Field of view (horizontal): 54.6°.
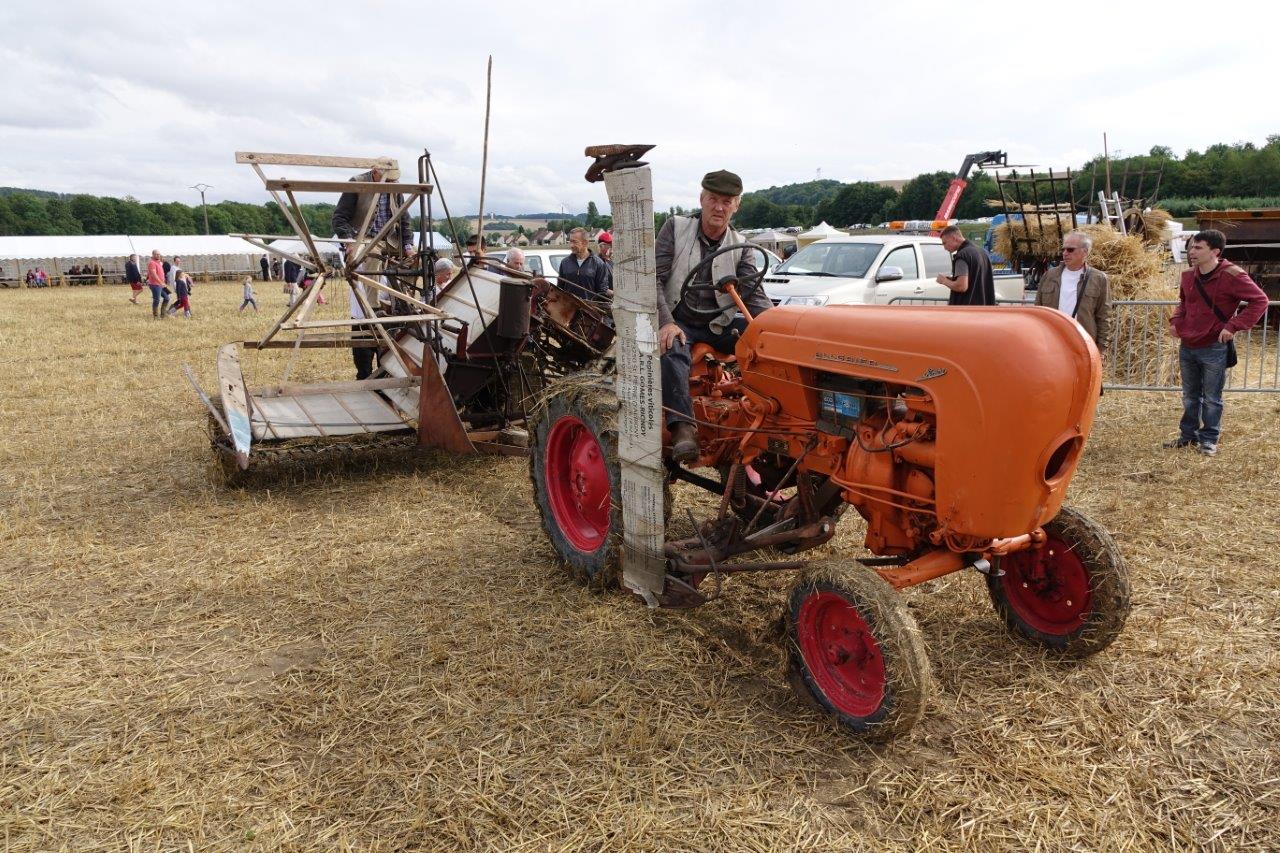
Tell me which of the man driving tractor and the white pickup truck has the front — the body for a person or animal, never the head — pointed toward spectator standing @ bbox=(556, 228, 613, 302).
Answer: the white pickup truck

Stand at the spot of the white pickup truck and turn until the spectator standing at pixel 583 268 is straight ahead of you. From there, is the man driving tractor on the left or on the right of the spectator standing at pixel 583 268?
left

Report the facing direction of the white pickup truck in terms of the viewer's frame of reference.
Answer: facing the viewer and to the left of the viewer

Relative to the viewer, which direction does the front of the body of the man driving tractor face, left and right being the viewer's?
facing the viewer and to the right of the viewer

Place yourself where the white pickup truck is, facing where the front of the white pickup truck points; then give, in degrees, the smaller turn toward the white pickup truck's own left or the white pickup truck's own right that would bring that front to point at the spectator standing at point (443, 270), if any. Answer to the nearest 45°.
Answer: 0° — it already faces them

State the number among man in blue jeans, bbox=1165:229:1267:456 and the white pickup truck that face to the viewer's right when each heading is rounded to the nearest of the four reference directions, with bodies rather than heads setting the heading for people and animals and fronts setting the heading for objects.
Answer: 0

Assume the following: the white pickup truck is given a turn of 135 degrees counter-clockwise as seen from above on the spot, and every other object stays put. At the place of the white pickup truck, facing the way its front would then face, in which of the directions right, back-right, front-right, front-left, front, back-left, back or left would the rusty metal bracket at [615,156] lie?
right

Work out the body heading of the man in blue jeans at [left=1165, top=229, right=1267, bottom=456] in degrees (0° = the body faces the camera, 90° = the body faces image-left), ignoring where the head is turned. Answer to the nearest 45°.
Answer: approximately 45°

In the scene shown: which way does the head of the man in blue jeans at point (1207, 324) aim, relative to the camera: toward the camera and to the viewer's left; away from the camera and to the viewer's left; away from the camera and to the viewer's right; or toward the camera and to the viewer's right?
toward the camera and to the viewer's left

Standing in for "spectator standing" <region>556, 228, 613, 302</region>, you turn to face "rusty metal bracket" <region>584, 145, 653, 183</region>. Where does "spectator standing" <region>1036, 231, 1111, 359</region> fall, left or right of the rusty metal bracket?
left

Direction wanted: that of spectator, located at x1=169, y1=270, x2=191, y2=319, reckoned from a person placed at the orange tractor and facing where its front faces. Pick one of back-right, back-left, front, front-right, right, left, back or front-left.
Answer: back
